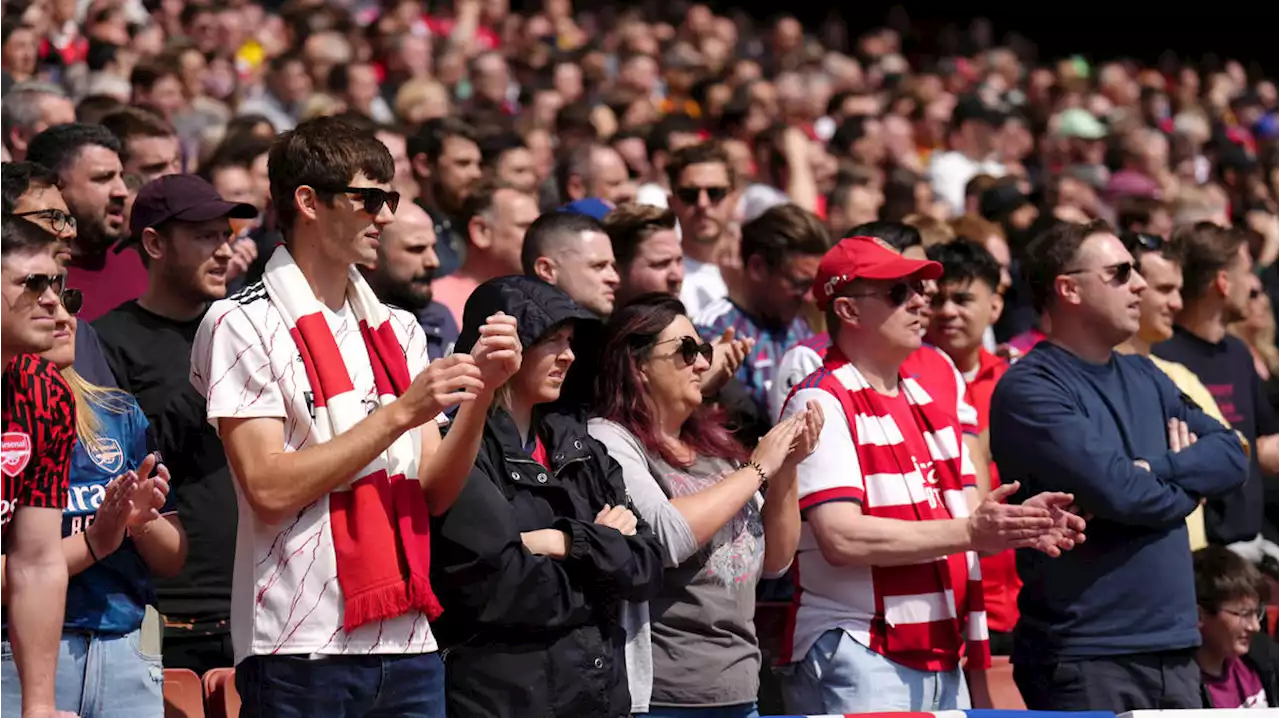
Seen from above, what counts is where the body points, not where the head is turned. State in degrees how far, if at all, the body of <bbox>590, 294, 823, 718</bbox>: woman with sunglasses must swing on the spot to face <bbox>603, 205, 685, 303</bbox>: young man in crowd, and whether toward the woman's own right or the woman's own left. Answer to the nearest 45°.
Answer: approximately 135° to the woman's own left

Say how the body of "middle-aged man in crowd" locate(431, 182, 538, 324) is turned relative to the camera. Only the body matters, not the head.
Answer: to the viewer's right

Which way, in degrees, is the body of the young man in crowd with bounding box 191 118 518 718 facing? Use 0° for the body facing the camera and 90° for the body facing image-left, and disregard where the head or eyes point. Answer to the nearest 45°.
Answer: approximately 315°

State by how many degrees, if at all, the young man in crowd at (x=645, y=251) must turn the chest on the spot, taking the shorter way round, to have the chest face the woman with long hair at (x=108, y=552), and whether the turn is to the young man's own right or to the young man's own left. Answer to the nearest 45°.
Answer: approximately 90° to the young man's own right

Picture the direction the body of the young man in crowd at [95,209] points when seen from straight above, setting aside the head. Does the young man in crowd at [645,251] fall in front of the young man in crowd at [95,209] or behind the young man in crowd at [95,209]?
in front

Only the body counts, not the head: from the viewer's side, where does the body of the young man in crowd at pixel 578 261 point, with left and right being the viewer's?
facing the viewer and to the right of the viewer
